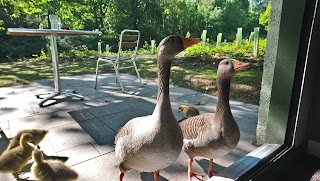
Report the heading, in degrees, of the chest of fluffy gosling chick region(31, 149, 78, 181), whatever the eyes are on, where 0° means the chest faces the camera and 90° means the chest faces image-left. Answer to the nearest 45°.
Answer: approximately 90°

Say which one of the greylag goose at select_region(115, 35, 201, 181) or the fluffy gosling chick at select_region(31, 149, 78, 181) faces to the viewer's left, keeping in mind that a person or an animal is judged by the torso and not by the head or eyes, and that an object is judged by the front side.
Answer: the fluffy gosling chick

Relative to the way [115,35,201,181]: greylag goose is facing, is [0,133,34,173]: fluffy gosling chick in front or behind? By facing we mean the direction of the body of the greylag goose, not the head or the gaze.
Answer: behind

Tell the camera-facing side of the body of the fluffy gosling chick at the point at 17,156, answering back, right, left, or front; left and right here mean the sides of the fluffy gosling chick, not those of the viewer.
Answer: right

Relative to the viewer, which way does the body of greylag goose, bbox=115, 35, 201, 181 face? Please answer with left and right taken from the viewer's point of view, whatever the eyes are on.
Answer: facing the viewer and to the right of the viewer

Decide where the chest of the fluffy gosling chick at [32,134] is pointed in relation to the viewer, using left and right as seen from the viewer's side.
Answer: facing to the right of the viewer
